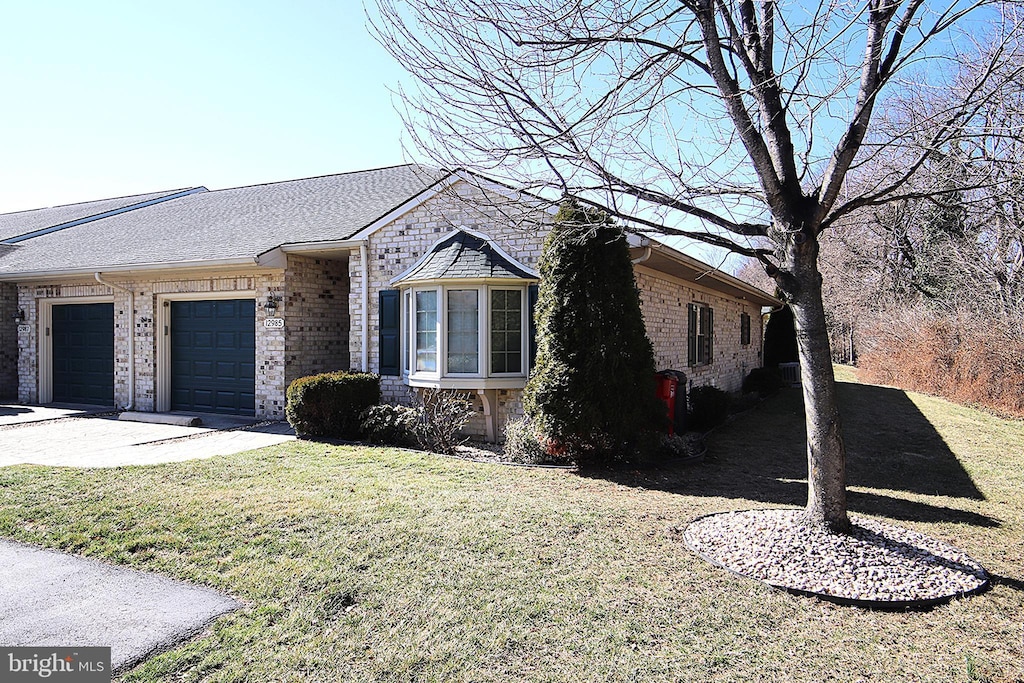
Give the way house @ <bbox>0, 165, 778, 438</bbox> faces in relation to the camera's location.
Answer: facing the viewer and to the left of the viewer

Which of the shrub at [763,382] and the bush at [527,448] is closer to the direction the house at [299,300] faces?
the bush

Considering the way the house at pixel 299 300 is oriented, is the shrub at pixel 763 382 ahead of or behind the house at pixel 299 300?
behind

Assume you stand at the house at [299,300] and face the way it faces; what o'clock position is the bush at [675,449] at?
The bush is roughly at 9 o'clock from the house.

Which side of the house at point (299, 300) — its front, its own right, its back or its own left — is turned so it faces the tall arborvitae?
left

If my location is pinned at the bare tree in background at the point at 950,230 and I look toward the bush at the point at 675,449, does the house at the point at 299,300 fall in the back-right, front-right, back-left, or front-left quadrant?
front-right

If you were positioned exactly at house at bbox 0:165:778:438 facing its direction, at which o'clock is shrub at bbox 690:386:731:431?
The shrub is roughly at 8 o'clock from the house.

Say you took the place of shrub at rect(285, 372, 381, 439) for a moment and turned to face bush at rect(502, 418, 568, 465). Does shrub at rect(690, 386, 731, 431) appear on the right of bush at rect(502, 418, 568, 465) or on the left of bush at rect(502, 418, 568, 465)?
left
